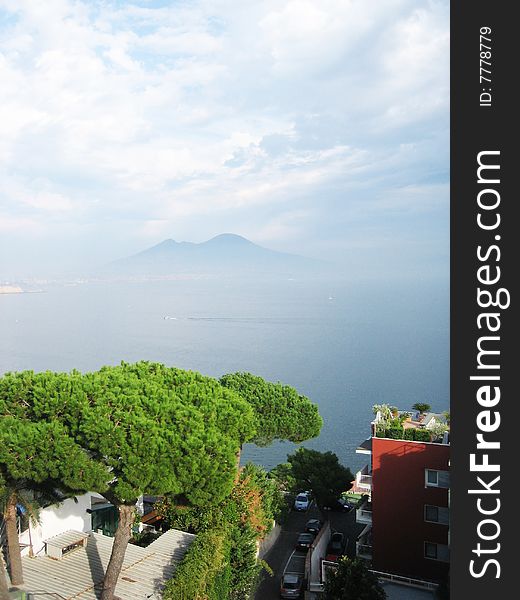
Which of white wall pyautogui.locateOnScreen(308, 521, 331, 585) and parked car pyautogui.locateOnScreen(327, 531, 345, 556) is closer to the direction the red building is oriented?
the white wall

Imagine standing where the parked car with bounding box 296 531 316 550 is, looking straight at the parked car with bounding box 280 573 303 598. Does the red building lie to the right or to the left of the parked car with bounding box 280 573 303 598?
left

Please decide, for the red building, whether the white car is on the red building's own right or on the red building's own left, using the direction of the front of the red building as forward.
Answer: on the red building's own right

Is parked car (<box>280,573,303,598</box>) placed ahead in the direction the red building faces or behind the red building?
ahead

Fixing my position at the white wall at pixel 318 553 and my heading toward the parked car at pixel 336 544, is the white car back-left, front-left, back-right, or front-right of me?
front-left

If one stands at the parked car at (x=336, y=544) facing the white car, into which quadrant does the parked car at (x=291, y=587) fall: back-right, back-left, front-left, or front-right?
back-left
